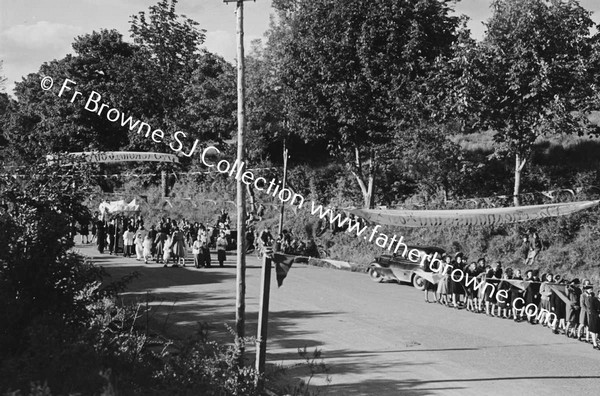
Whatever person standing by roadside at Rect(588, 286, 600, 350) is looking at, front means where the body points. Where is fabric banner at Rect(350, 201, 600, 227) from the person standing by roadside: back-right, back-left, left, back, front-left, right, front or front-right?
front-right

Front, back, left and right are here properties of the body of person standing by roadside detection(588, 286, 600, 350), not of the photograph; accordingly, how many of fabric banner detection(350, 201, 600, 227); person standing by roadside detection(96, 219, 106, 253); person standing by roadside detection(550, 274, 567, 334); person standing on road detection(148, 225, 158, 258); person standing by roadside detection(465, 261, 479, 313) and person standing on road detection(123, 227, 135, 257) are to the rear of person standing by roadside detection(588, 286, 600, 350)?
0

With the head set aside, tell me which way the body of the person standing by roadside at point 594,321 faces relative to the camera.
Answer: to the viewer's left

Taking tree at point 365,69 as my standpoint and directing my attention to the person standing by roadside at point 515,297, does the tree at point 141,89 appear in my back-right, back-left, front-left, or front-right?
back-right

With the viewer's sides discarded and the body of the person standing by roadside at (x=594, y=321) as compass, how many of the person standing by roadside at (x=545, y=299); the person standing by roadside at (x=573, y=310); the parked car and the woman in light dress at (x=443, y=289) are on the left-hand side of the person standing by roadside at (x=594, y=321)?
0

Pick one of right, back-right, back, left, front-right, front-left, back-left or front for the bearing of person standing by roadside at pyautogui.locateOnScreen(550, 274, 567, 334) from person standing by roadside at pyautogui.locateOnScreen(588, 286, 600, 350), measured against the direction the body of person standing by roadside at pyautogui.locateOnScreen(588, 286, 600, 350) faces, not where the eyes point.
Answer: front-right

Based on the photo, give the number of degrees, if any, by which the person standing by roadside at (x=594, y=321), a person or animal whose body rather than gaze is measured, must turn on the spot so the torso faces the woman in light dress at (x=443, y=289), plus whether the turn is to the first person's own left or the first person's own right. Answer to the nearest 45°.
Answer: approximately 45° to the first person's own right

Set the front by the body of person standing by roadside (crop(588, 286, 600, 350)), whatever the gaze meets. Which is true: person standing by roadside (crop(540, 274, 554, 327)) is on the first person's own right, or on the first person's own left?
on the first person's own right

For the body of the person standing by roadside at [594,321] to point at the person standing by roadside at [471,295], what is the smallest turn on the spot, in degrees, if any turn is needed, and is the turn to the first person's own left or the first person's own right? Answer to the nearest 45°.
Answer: approximately 45° to the first person's own right

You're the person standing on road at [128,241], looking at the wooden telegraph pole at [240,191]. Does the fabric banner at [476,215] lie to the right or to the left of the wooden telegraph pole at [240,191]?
left

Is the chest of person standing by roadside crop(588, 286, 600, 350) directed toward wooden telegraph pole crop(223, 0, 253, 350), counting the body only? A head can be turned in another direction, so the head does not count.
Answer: no

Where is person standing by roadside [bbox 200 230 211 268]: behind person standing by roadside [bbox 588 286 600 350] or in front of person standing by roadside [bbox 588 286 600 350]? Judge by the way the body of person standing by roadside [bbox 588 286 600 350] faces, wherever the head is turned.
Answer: in front

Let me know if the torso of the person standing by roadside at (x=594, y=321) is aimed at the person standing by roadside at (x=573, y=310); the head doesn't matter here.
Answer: no

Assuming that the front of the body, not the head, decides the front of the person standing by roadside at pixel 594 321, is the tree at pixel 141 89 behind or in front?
in front

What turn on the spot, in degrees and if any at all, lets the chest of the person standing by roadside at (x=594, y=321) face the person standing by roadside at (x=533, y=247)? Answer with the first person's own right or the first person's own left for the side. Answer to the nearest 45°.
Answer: approximately 90° to the first person's own right
